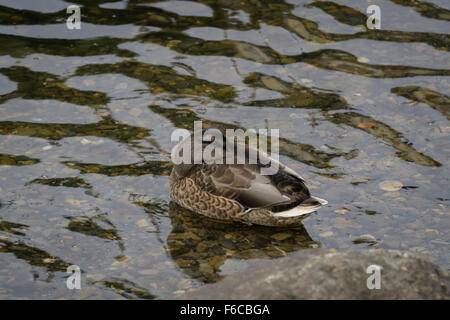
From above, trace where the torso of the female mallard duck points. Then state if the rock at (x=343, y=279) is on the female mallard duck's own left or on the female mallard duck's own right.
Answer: on the female mallard duck's own left

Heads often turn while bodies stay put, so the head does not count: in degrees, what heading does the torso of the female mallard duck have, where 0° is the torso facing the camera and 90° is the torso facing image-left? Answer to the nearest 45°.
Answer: approximately 90°
